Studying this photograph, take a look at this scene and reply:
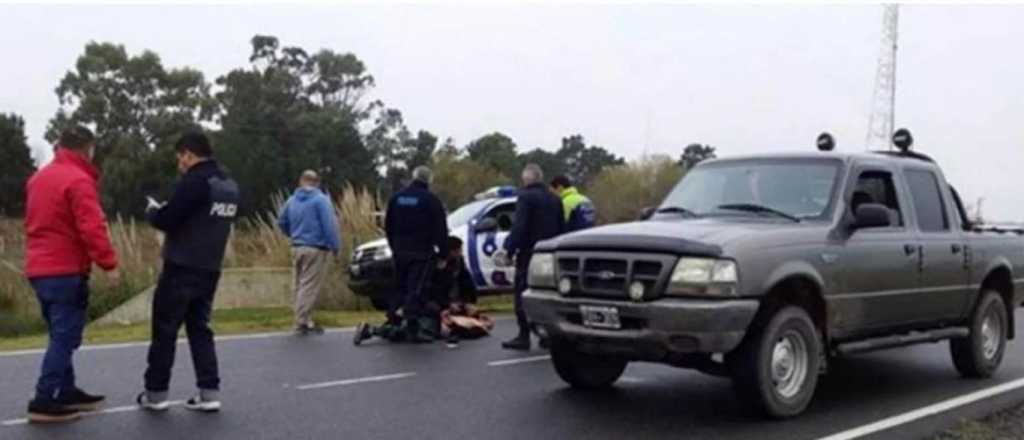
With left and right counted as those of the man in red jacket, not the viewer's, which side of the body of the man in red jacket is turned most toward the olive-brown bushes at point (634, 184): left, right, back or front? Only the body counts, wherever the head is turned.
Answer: front

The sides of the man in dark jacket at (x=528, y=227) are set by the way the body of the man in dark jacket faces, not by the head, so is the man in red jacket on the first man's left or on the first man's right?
on the first man's left

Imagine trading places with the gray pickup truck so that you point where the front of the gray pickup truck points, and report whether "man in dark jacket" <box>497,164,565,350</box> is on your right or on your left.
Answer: on your right

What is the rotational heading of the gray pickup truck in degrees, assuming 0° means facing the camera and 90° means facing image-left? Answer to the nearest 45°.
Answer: approximately 45°

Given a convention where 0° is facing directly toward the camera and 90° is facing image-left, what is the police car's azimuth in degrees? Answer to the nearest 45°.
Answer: approximately 45°

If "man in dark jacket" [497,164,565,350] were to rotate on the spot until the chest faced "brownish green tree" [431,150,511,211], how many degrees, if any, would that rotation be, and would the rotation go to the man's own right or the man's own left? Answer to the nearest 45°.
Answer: approximately 45° to the man's own right

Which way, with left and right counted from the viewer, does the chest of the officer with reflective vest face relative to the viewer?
facing to the left of the viewer
